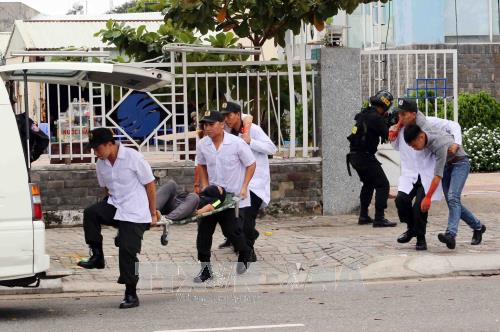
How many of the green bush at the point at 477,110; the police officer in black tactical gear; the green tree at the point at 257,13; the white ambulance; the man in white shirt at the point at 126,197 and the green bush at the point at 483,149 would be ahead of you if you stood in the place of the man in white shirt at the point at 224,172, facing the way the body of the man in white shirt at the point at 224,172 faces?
2

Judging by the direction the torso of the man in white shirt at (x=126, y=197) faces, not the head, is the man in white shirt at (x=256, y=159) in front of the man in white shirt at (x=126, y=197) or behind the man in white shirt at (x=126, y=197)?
behind

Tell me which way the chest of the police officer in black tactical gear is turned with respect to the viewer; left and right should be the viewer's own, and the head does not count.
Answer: facing to the right of the viewer

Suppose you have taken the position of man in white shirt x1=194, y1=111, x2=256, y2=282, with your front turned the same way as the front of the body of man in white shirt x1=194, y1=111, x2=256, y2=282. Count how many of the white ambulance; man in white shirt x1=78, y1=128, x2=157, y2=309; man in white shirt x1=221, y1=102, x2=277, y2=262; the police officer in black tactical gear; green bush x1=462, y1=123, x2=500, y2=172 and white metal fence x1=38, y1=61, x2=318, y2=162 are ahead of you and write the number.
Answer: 2

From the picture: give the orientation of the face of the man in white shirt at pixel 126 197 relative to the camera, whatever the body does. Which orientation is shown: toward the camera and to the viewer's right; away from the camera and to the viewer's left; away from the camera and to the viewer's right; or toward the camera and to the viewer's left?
toward the camera and to the viewer's left

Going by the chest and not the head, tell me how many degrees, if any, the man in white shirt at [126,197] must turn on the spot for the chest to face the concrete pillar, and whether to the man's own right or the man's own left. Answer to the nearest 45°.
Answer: approximately 180°

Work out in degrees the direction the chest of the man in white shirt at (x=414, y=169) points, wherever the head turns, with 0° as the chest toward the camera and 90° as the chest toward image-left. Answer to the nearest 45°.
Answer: approximately 45°

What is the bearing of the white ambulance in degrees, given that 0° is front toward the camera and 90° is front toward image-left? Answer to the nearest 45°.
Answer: approximately 90°

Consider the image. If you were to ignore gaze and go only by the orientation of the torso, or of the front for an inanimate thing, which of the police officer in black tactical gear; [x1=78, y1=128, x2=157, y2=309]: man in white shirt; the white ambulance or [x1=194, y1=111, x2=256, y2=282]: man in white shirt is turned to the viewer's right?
the police officer in black tactical gear

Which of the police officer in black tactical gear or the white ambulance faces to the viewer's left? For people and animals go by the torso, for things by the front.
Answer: the white ambulance

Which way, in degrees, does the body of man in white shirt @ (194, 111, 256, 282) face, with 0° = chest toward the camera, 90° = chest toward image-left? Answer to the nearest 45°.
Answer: approximately 45°

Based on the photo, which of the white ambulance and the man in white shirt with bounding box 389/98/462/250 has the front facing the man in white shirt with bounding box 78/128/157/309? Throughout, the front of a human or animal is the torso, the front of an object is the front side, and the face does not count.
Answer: the man in white shirt with bounding box 389/98/462/250

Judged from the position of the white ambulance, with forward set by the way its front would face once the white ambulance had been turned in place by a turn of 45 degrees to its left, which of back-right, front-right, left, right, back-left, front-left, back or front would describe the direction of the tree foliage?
back-right

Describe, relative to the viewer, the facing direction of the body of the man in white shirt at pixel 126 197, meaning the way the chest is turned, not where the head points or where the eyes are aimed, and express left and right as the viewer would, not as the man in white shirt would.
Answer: facing the viewer and to the left of the viewer
